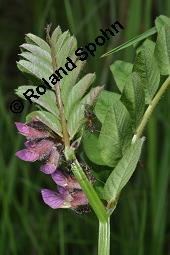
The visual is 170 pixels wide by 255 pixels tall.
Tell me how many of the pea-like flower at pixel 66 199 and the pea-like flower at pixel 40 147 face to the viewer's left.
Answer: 2

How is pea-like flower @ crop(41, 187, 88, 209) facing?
to the viewer's left

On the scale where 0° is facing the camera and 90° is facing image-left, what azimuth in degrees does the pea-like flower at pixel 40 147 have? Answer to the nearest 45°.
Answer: approximately 90°
